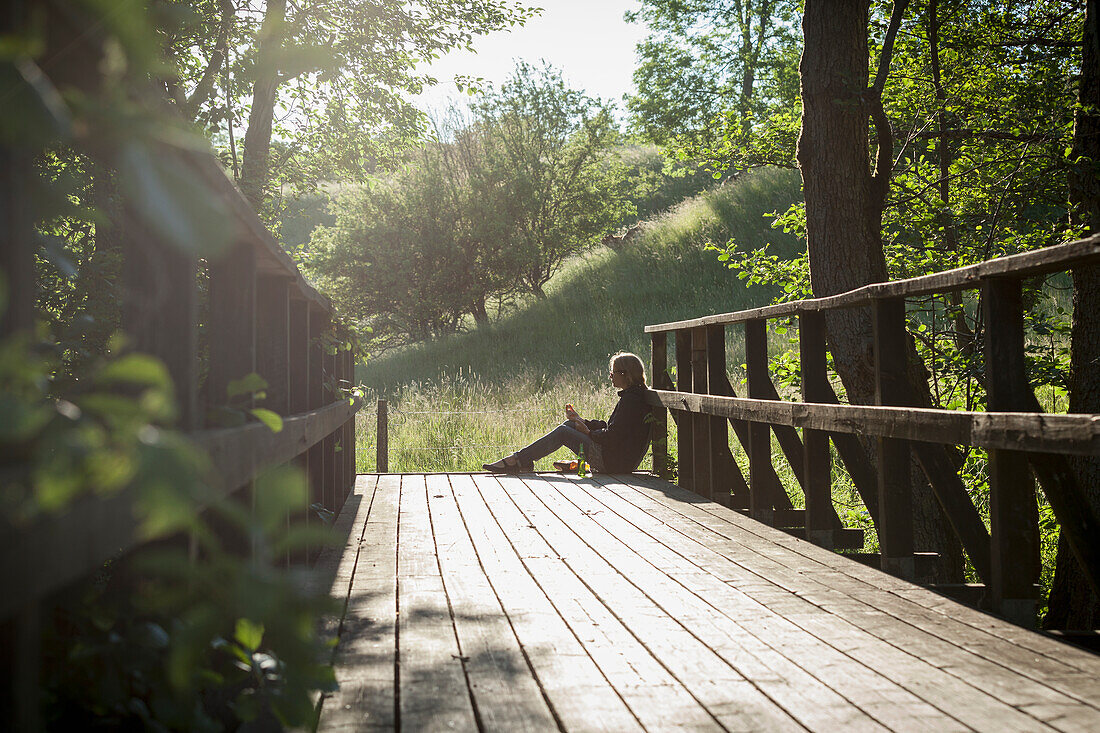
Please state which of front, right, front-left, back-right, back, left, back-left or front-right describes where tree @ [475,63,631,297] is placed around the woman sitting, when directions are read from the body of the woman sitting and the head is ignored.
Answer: right

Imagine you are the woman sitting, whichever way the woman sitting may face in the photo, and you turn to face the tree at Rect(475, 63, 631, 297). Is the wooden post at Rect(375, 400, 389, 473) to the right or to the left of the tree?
left

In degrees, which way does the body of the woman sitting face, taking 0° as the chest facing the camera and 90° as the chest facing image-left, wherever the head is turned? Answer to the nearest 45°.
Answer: approximately 90°

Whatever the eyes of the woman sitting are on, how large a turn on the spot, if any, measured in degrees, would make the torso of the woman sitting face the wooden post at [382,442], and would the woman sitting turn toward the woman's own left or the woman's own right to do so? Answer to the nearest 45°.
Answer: approximately 45° to the woman's own right

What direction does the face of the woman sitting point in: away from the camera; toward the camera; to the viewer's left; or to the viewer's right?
to the viewer's left

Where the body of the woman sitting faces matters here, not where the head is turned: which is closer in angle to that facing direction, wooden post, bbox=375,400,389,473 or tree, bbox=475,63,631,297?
the wooden post
